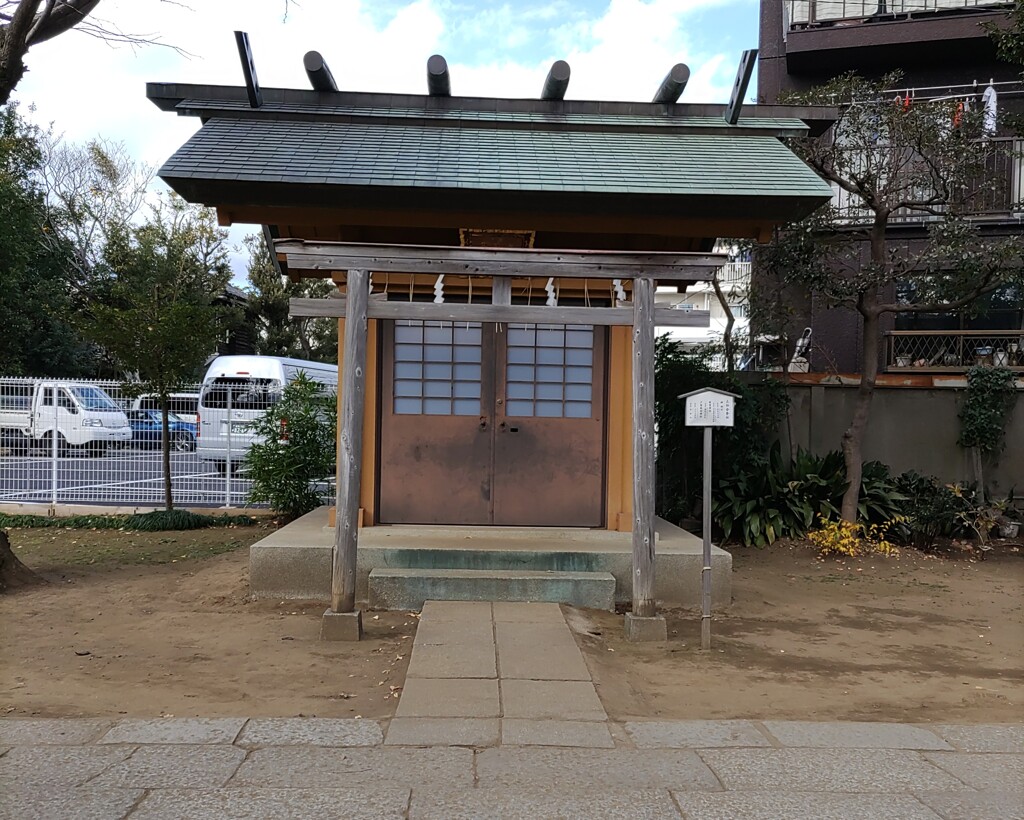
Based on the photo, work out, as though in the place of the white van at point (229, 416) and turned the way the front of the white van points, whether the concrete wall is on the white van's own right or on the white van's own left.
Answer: on the white van's own right

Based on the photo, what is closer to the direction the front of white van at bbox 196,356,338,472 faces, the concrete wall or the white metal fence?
the concrete wall

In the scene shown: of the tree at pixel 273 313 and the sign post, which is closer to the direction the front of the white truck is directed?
the sign post

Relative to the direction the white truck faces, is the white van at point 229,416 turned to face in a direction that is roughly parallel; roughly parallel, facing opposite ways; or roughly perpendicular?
roughly perpendicular

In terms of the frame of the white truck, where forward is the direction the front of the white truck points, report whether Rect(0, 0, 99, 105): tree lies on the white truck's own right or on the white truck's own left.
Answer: on the white truck's own right

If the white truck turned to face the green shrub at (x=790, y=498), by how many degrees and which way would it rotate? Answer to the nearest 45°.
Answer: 0° — it already faces it

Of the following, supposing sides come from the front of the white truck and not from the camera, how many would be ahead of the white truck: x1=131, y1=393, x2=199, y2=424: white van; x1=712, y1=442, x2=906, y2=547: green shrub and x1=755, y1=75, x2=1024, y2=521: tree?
3

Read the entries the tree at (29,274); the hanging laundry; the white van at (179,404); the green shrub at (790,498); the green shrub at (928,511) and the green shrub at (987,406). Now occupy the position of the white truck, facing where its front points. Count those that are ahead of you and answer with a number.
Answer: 5

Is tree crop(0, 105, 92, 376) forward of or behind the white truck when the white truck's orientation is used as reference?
behind

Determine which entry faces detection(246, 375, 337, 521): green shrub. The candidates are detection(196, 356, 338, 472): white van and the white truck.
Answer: the white truck

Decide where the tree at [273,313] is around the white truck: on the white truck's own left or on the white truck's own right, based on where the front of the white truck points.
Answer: on the white truck's own left

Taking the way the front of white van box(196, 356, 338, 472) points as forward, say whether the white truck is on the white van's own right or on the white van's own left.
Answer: on the white van's own left

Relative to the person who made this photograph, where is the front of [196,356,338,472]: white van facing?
facing away from the viewer and to the right of the viewer
